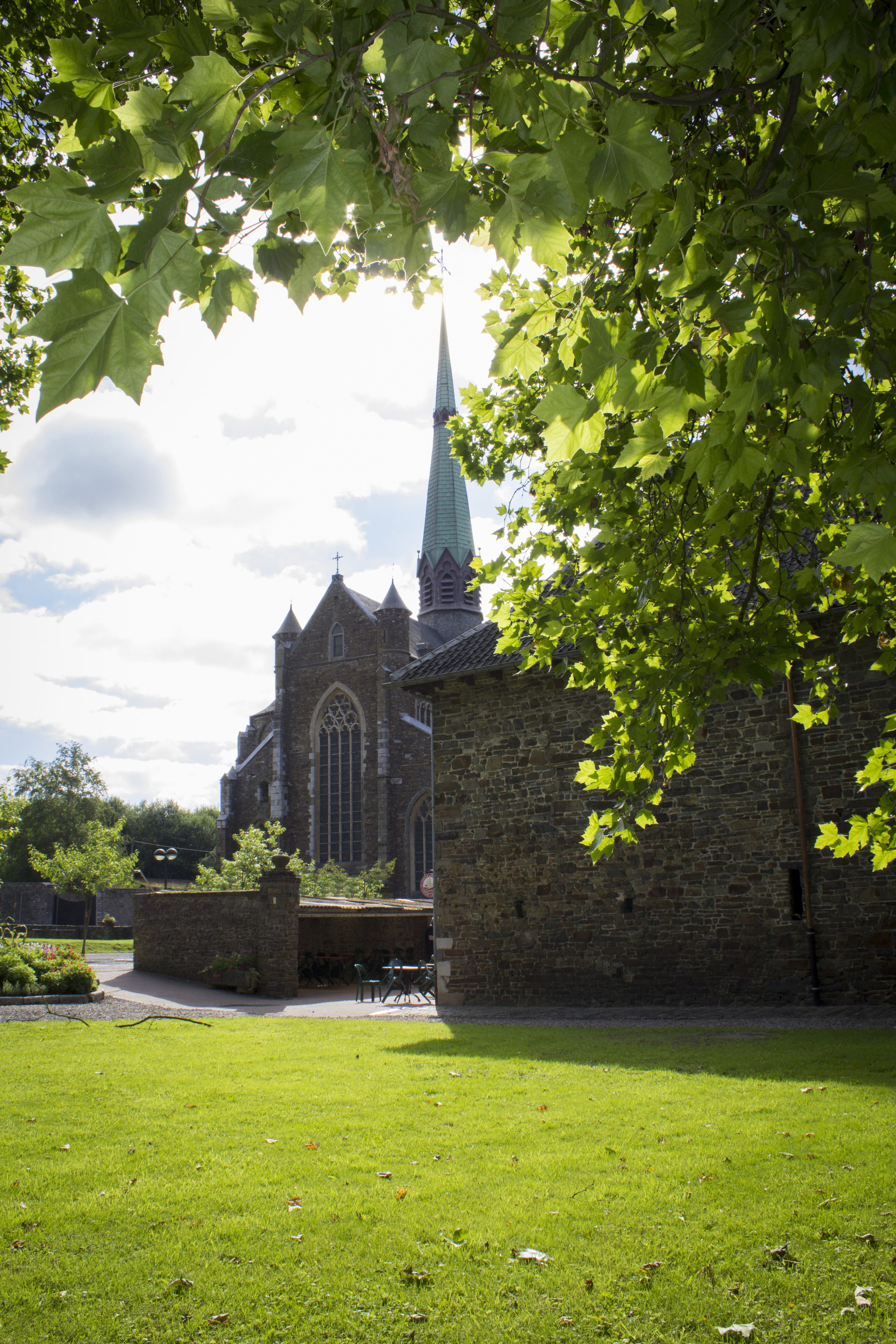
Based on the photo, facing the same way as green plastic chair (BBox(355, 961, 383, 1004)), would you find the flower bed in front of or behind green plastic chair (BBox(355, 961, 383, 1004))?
behind

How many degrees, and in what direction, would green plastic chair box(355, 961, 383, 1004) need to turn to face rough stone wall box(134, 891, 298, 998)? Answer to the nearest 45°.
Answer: approximately 135° to its left

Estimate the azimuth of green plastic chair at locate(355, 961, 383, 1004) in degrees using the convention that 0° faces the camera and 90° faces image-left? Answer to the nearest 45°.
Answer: approximately 270°

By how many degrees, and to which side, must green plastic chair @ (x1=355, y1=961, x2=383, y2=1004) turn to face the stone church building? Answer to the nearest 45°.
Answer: approximately 90° to its left

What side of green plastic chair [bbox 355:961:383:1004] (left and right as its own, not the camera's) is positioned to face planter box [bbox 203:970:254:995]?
back

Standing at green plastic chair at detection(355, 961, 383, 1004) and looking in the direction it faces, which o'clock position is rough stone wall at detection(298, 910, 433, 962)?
The rough stone wall is roughly at 9 o'clock from the green plastic chair.

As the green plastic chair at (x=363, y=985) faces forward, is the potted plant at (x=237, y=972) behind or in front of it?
behind
